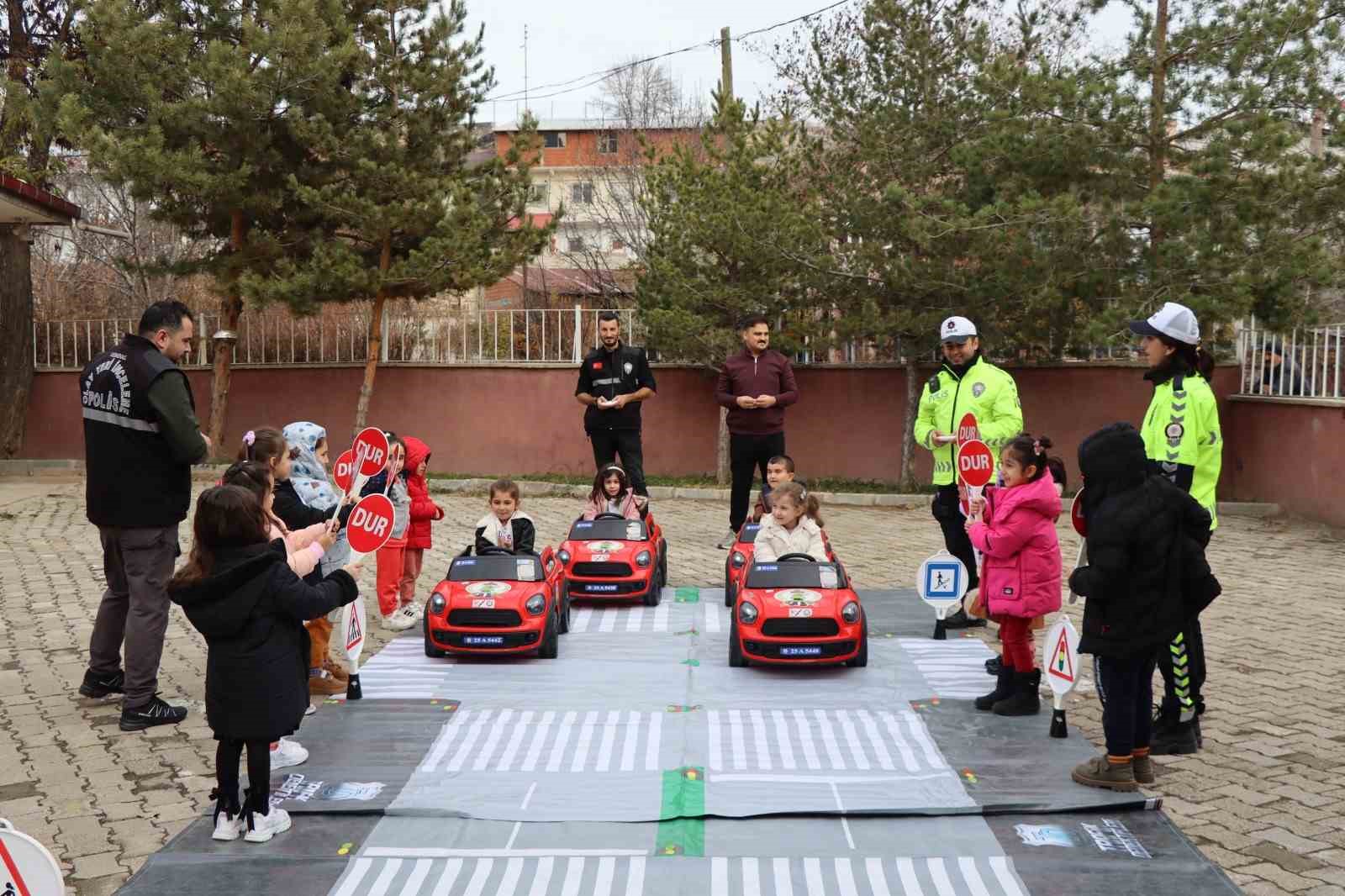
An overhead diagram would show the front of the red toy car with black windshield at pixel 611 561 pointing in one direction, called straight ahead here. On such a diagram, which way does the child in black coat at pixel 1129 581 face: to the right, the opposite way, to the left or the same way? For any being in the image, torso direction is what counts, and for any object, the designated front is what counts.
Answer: to the right

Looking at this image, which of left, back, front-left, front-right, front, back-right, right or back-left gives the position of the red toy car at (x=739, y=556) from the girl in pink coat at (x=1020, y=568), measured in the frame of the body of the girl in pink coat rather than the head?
front-right

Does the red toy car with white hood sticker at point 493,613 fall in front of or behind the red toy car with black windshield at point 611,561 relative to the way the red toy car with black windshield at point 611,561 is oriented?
in front

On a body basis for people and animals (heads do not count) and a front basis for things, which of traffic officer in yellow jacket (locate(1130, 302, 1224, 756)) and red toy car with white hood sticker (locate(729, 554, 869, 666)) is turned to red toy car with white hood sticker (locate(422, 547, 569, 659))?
the traffic officer in yellow jacket

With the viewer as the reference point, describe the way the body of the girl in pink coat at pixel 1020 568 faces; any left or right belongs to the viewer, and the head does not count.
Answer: facing to the left of the viewer

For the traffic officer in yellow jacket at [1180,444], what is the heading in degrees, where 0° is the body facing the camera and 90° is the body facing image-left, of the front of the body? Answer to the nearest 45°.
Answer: approximately 90°

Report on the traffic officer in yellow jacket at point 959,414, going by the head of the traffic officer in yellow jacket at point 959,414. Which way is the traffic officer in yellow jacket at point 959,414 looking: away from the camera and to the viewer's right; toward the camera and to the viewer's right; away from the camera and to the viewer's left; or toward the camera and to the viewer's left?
toward the camera and to the viewer's left

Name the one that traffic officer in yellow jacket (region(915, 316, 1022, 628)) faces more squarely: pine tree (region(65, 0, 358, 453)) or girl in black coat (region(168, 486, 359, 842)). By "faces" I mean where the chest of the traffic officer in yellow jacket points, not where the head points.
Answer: the girl in black coat

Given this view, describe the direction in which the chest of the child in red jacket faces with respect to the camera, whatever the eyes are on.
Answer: to the viewer's right

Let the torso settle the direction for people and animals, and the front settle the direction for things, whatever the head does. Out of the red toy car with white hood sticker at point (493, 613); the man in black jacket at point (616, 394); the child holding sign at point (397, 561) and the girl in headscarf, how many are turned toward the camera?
2

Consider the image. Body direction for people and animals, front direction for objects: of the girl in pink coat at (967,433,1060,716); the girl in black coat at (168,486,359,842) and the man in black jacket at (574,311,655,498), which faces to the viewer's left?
the girl in pink coat

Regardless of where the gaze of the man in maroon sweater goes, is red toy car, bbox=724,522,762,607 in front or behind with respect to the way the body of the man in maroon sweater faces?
in front

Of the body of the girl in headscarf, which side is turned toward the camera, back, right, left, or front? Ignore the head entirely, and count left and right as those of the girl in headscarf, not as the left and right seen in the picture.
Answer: right

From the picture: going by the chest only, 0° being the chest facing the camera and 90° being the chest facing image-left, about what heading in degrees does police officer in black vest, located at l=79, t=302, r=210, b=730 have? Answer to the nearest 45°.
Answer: approximately 225°

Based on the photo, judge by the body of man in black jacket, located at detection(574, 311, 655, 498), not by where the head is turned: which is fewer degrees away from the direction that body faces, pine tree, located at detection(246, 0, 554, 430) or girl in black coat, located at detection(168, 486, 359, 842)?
the girl in black coat

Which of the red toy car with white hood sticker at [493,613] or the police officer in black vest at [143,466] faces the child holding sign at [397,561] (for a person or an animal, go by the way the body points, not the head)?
the police officer in black vest
